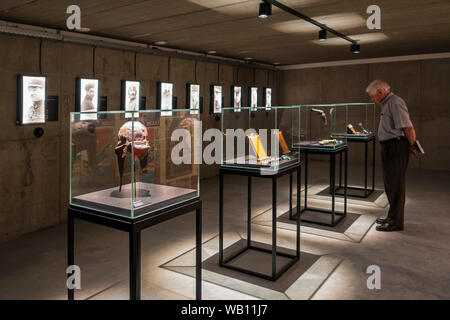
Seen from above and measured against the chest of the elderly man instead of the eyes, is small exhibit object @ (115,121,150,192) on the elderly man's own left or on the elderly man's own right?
on the elderly man's own left

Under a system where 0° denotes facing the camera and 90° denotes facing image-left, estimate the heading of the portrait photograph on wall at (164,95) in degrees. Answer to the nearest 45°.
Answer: approximately 315°

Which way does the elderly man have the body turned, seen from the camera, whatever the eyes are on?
to the viewer's left

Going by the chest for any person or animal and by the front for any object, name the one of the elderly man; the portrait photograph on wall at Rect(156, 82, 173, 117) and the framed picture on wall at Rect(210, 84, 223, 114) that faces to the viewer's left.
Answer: the elderly man

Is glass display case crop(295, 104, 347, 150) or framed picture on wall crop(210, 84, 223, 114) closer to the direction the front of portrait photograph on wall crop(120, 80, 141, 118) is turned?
the glass display case

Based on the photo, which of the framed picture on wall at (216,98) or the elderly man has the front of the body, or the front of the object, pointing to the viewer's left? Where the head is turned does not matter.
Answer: the elderly man

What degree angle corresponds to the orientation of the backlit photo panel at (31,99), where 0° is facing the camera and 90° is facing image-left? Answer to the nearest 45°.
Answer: approximately 315°

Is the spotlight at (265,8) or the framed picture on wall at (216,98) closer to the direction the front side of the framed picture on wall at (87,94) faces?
the spotlight

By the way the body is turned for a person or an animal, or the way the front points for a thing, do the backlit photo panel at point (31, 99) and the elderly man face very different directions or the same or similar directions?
very different directions

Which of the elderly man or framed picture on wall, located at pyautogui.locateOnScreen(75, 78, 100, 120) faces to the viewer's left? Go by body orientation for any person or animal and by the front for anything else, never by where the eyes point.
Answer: the elderly man
